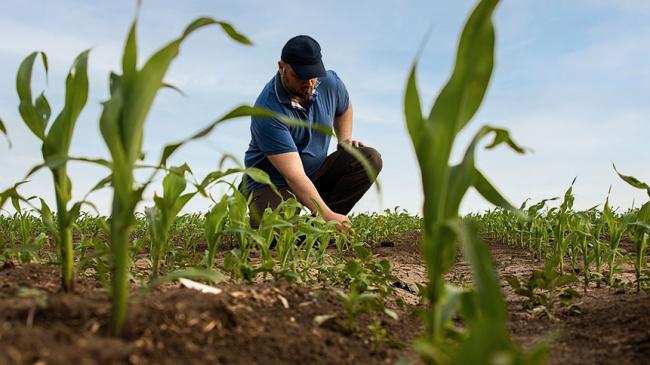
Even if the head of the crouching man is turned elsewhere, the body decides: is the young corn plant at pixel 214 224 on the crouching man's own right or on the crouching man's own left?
on the crouching man's own right

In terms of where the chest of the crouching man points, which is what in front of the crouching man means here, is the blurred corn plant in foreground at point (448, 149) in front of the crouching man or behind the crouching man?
in front

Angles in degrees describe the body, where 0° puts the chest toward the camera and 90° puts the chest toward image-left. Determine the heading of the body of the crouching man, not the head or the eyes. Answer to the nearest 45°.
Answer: approximately 315°

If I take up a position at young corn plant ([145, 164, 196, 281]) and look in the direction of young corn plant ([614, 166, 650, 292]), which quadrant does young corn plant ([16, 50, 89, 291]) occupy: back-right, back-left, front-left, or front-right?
back-right

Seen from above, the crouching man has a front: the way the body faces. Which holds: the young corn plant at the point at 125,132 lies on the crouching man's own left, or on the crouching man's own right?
on the crouching man's own right
